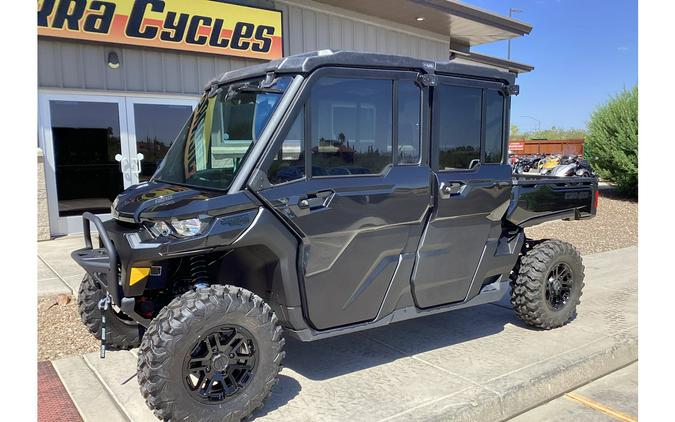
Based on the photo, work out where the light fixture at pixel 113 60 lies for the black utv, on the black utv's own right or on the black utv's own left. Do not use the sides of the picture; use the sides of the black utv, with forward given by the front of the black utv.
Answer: on the black utv's own right

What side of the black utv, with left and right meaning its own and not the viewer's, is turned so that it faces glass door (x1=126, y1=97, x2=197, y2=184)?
right

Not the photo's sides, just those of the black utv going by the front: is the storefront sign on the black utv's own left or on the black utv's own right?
on the black utv's own right

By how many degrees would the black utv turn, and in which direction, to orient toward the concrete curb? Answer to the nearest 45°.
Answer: approximately 135° to its left

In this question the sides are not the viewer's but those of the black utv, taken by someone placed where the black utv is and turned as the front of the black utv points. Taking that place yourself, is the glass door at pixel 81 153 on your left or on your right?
on your right

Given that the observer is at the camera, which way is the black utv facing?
facing the viewer and to the left of the viewer

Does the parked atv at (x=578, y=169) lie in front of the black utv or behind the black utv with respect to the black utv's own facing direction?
behind

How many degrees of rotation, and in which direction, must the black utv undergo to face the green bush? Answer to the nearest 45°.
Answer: approximately 180°
